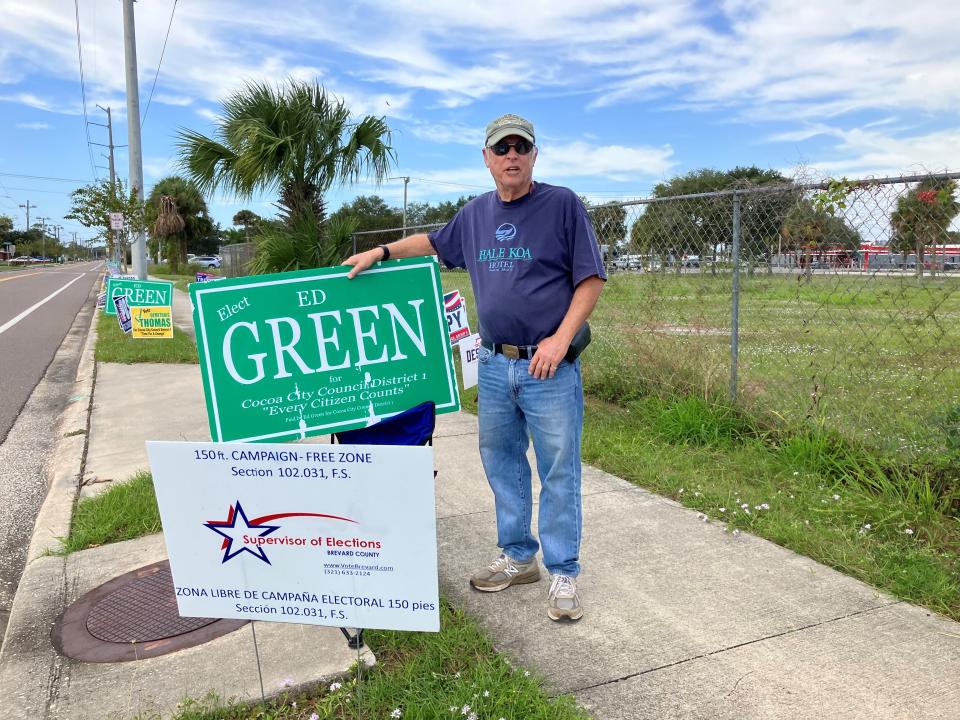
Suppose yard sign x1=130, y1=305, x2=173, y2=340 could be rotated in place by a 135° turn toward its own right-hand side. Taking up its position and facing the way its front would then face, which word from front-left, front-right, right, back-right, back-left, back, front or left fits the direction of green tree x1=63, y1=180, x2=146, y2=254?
front-right

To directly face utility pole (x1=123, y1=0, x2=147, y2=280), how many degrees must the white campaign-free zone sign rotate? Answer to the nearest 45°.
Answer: approximately 180°

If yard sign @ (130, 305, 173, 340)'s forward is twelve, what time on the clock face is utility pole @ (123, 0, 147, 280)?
The utility pole is roughly at 6 o'clock from the yard sign.

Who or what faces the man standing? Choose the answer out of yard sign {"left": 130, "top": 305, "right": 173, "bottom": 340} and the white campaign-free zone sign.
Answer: the yard sign

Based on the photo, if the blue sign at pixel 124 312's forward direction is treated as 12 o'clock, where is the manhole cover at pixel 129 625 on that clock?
The manhole cover is roughly at 12 o'clock from the blue sign.

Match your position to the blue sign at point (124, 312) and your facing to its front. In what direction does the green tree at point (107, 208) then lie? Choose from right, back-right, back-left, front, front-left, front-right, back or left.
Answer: back

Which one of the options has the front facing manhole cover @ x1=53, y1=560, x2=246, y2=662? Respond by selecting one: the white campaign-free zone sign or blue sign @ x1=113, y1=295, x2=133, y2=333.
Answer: the blue sign
